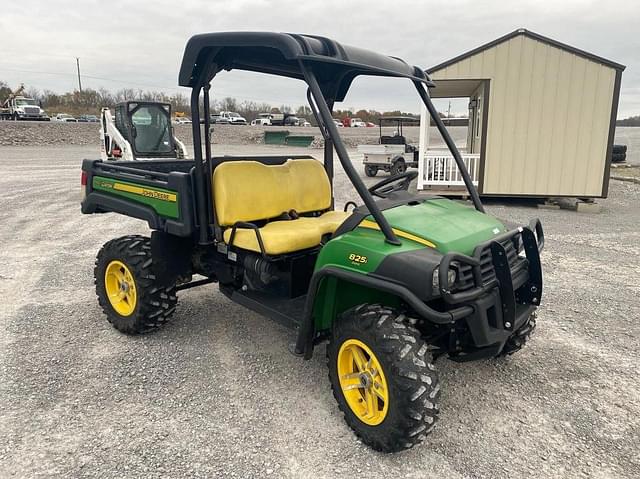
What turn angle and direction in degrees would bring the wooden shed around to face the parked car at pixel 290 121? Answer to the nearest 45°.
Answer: approximately 45° to its right

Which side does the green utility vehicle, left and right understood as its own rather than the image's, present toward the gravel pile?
back

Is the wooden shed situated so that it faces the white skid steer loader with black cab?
yes

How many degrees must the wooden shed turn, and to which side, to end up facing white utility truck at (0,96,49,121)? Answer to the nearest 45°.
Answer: approximately 45° to its right

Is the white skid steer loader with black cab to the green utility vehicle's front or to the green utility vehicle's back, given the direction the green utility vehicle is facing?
to the back

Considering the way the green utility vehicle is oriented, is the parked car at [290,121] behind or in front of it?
behind

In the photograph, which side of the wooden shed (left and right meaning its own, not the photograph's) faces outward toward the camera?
left

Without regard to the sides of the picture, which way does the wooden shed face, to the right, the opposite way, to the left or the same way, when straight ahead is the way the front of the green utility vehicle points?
the opposite way

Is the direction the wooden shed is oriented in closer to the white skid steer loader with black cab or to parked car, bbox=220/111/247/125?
the white skid steer loader with black cab

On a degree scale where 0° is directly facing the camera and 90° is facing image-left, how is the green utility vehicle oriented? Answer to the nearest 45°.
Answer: approximately 315°

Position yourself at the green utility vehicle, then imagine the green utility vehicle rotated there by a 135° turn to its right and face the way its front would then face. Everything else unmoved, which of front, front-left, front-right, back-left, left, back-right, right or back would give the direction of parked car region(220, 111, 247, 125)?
right

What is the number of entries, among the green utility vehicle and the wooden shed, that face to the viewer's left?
1

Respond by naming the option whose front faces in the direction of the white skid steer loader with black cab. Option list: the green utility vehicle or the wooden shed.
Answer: the wooden shed
